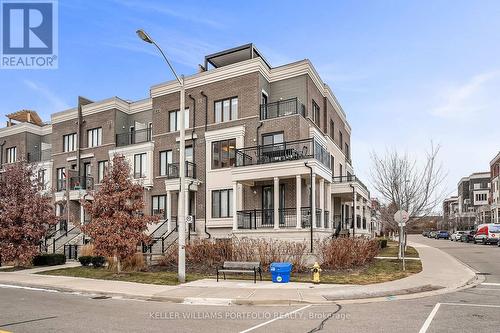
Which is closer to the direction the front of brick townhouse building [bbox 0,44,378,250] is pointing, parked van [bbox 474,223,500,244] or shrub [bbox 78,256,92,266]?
the shrub

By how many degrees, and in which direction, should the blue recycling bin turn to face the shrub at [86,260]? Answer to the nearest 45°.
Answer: approximately 135° to its right

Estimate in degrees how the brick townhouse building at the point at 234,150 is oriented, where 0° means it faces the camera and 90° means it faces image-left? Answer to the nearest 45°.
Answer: approximately 45°

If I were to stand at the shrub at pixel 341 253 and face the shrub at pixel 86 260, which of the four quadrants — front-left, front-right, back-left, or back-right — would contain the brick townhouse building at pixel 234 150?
front-right

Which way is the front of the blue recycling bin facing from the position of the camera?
facing the viewer

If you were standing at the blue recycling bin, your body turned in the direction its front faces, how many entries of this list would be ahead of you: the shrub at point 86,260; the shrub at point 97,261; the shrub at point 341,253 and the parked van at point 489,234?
0

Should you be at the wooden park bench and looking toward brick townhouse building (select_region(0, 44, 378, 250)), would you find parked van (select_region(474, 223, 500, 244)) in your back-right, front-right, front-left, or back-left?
front-right

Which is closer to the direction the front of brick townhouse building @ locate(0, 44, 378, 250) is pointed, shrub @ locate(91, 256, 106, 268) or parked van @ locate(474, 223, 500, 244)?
the shrub
